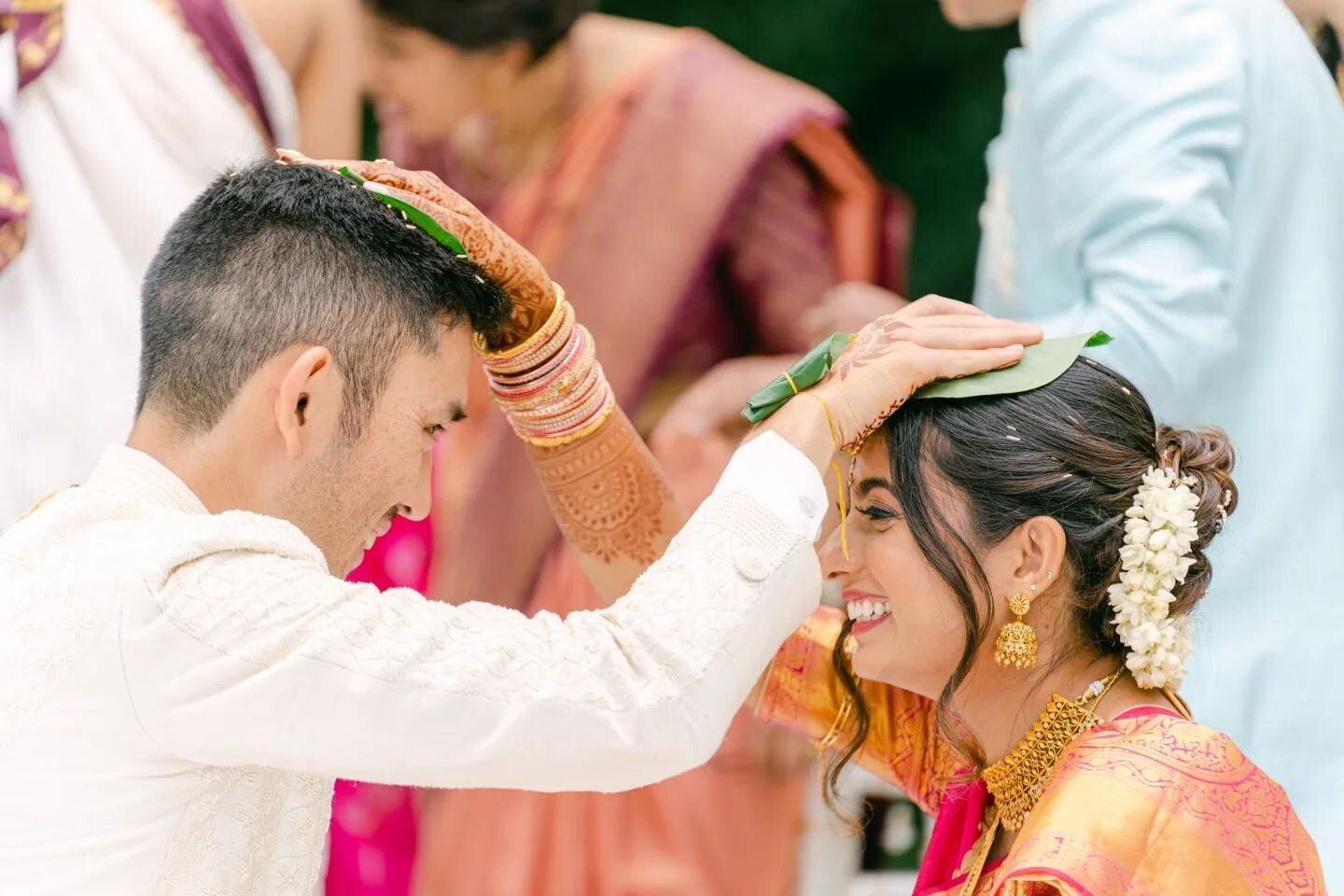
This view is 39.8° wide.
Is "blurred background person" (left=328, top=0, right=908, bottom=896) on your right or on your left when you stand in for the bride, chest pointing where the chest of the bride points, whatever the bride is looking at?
on your right

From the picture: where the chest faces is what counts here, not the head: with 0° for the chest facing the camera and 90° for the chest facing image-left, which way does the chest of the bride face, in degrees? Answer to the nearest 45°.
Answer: approximately 90°

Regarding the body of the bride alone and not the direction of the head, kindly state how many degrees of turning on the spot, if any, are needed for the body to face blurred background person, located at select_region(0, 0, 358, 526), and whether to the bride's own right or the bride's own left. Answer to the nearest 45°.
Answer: approximately 45° to the bride's own right

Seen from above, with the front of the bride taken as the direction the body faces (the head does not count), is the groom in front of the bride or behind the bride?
in front

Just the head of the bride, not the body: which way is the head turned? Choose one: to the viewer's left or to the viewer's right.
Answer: to the viewer's left

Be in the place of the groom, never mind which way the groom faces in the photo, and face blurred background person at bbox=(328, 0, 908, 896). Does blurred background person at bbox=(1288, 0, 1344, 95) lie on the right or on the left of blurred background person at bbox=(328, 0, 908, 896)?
right
